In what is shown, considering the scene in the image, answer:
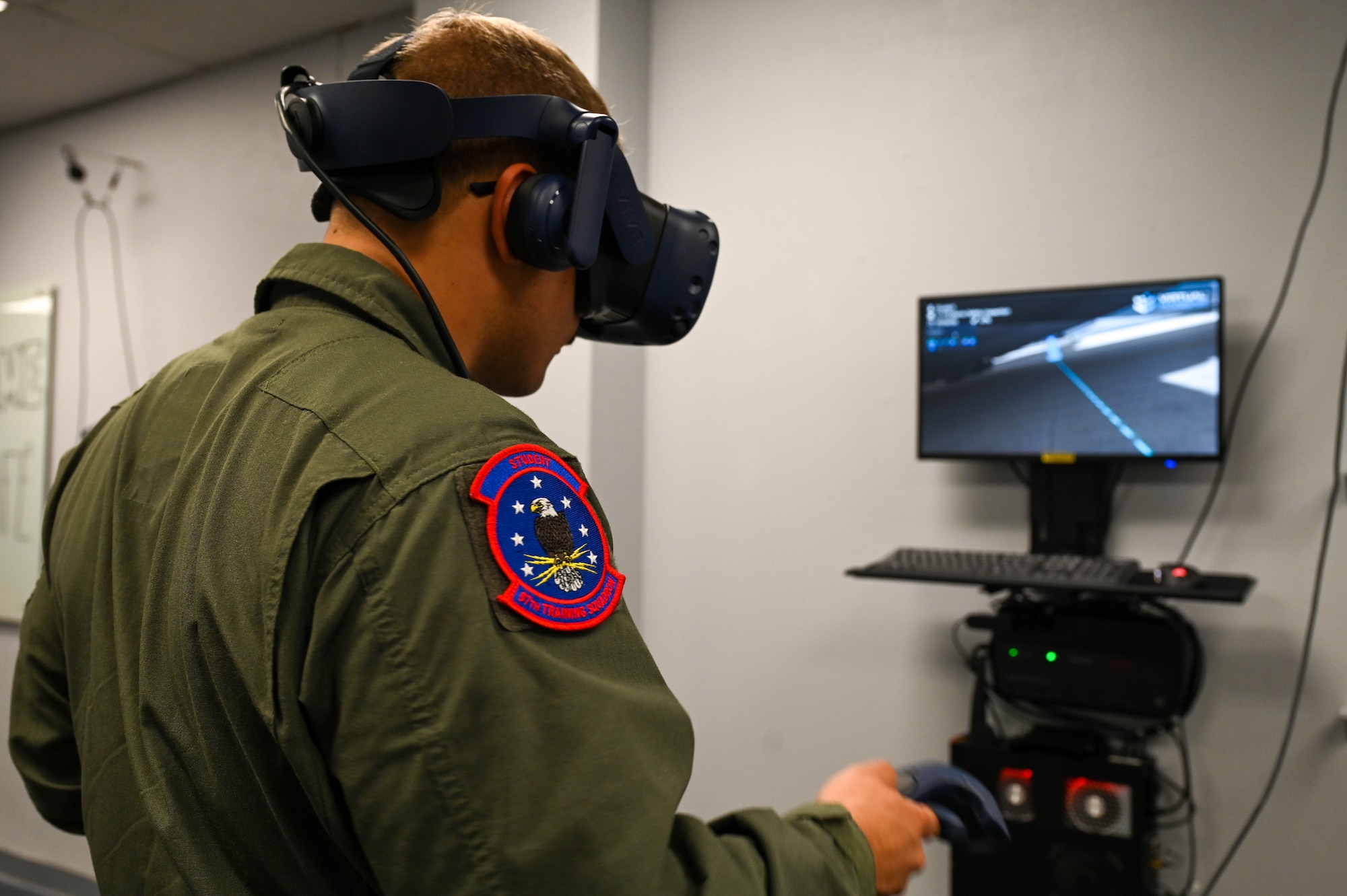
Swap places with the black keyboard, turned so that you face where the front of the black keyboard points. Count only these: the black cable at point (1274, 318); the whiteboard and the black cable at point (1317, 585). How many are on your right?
1

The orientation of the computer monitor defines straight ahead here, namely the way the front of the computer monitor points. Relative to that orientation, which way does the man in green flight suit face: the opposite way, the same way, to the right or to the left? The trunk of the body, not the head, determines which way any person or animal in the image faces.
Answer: the opposite way

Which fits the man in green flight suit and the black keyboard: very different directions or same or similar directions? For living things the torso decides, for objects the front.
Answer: very different directions

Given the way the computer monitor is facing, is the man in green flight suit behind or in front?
in front

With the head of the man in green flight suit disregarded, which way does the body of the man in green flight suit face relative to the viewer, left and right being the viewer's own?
facing away from the viewer and to the right of the viewer

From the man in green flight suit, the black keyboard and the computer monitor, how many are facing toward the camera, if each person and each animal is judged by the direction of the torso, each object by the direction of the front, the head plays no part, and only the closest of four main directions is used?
2

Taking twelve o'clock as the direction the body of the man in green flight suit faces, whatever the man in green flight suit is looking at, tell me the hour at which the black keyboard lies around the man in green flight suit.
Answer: The black keyboard is roughly at 12 o'clock from the man in green flight suit.

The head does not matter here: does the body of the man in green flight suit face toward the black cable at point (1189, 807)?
yes

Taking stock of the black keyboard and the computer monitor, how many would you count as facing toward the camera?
2

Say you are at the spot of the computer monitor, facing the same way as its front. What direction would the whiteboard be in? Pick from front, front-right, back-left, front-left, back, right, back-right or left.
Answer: right

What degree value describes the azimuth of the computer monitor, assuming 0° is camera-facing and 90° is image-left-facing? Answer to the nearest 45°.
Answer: approximately 0°
